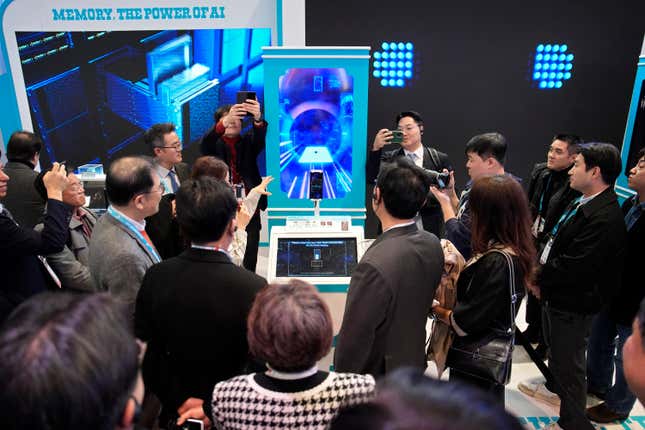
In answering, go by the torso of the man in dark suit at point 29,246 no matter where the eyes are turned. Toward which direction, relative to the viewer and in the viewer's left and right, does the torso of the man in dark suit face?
facing to the right of the viewer

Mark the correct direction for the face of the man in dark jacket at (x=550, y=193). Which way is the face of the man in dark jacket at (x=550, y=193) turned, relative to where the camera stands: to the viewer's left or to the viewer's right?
to the viewer's left

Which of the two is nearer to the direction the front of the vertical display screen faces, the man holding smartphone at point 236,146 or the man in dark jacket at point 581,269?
the man in dark jacket

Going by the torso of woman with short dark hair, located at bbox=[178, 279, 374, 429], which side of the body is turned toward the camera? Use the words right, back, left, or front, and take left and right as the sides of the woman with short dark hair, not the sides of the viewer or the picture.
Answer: back

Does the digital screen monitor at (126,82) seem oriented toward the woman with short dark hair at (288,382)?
yes

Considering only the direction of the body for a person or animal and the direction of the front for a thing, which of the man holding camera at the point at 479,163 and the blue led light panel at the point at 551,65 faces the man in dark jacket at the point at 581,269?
the blue led light panel

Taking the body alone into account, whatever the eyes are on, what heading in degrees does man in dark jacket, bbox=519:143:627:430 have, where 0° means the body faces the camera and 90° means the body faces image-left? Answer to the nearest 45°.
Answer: approximately 90°

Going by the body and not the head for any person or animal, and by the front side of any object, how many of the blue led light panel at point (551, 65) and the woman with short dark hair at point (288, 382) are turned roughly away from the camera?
1
